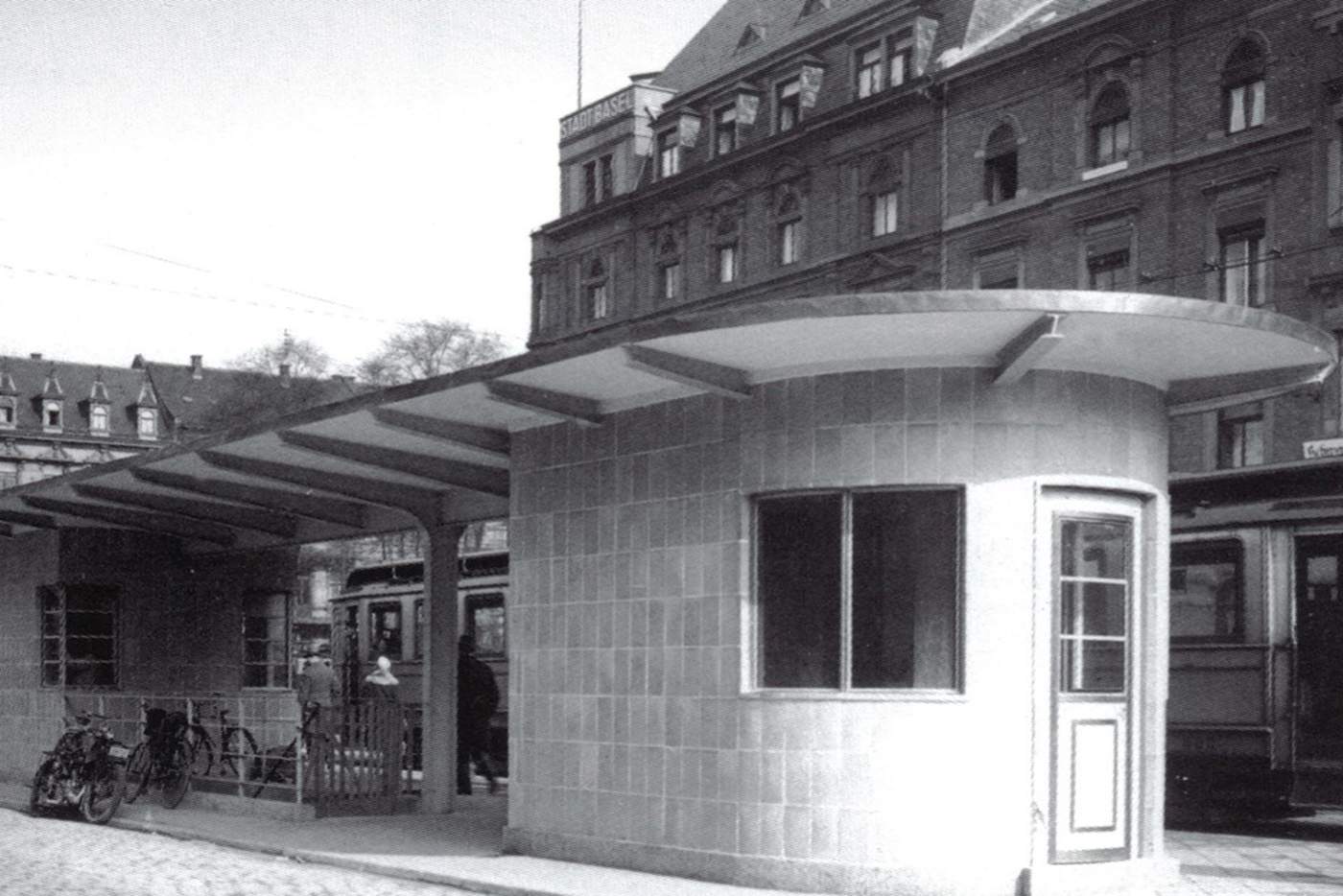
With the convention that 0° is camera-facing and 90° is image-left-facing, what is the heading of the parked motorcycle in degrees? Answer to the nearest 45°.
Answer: approximately 315°

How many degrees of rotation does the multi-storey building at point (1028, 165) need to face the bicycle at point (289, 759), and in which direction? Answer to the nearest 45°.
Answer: approximately 45° to its left

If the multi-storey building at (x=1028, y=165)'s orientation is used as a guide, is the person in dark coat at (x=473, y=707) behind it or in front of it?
in front

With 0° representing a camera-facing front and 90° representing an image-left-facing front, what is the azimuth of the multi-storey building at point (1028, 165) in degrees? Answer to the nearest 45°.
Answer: approximately 45°

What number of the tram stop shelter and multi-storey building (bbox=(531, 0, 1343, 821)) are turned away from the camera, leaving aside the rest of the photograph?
0

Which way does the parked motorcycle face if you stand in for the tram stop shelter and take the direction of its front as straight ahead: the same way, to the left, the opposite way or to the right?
to the right

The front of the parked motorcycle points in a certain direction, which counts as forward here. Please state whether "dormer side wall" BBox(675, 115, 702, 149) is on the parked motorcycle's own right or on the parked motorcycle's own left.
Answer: on the parked motorcycle's own right
